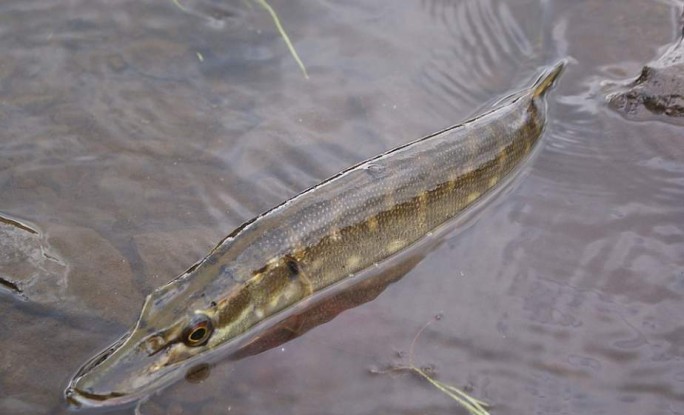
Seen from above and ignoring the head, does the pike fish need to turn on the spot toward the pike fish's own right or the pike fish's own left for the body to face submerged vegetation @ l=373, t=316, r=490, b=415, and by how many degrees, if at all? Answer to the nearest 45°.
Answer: approximately 90° to the pike fish's own left

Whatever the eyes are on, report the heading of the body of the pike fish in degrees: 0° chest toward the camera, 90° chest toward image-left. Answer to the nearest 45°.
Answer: approximately 45°

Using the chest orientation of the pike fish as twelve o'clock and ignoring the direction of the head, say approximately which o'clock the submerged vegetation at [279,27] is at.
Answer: The submerged vegetation is roughly at 4 o'clock from the pike fish.

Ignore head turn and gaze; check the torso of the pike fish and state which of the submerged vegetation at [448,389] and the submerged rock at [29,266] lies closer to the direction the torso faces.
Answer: the submerged rock

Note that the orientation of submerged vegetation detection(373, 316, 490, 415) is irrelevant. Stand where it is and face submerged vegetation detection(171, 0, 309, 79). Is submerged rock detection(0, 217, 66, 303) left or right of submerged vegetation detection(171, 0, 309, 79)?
left

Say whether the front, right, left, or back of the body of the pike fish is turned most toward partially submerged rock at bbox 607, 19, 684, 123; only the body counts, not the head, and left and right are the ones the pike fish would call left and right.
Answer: back

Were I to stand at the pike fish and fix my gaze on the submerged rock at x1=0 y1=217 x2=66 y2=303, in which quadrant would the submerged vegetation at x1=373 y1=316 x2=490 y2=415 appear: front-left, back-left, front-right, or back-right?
back-left

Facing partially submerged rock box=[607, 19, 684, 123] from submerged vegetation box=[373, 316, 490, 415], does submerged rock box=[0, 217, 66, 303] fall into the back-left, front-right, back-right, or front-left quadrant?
back-left
